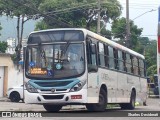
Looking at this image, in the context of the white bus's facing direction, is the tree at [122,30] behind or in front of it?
behind

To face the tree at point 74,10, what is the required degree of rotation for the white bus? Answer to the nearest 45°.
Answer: approximately 135° to its right

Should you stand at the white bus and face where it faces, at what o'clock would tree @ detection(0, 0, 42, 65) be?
The tree is roughly at 4 o'clock from the white bus.

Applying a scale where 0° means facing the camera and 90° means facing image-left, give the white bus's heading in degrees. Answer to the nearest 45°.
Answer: approximately 45°
